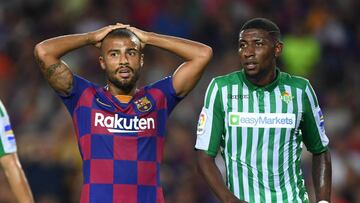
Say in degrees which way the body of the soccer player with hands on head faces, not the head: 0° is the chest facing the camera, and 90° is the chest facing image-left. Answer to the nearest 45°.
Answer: approximately 0°
